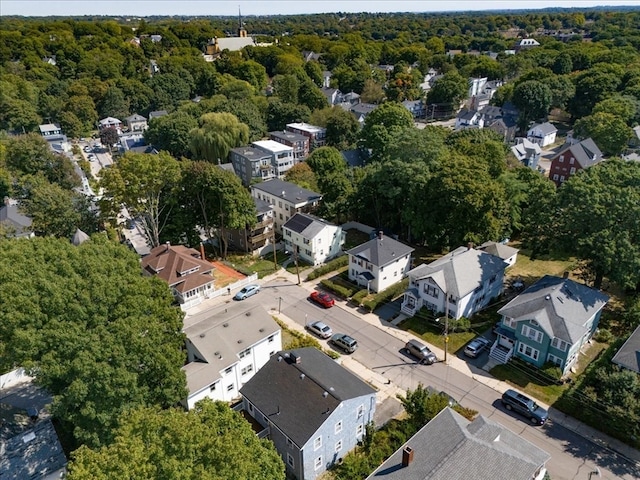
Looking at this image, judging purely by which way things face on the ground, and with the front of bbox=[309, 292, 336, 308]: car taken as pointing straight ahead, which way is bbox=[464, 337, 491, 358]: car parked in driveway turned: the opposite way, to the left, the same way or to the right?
to the right

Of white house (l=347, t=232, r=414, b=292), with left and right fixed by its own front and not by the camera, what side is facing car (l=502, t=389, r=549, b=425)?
left

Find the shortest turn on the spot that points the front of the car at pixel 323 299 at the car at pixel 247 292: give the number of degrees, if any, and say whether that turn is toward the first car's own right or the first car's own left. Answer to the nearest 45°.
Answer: approximately 45° to the first car's own left

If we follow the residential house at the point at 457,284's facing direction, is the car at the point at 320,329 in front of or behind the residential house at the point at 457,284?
in front

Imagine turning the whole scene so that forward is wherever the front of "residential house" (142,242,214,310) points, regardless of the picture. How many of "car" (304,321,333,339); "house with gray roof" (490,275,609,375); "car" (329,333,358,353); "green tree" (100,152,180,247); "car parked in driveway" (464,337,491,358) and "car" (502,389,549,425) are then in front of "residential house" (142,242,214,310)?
5

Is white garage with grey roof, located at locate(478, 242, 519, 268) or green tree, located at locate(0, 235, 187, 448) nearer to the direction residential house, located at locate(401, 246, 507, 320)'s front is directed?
the green tree

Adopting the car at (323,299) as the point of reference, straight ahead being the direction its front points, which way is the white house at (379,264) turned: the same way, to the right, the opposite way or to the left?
to the left

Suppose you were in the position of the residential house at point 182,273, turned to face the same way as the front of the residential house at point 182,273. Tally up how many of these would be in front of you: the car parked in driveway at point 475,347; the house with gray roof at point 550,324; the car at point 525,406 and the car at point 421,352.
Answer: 4

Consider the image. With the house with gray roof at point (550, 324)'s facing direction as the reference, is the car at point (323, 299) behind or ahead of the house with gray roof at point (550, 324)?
ahead

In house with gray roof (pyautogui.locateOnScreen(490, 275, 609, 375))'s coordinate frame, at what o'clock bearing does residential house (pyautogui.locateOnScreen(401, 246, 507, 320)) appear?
The residential house is roughly at 2 o'clock from the house with gray roof.

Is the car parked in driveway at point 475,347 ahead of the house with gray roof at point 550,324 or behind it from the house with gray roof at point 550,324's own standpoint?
ahead

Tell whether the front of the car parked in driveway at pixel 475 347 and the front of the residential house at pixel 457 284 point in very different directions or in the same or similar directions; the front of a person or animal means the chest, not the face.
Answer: very different directions
